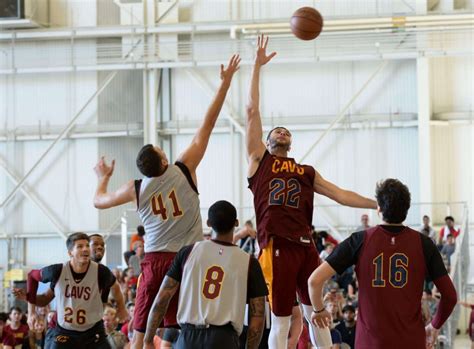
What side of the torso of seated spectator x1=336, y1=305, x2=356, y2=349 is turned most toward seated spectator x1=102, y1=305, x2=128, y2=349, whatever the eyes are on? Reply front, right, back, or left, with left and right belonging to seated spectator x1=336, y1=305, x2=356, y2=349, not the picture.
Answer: right

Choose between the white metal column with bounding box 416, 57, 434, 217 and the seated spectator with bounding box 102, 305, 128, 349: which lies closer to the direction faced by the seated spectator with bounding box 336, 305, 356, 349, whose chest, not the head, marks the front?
the seated spectator

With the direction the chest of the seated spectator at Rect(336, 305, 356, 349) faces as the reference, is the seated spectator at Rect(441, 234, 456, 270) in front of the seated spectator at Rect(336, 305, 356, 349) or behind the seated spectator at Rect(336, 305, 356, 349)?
behind

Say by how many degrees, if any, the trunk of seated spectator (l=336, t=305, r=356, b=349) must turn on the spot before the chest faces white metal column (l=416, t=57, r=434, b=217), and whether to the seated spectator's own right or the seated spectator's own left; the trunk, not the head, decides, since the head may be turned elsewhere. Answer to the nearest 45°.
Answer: approximately 180°

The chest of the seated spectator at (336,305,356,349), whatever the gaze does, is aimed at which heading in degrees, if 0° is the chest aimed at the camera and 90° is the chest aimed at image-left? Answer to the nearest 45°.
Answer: approximately 0°

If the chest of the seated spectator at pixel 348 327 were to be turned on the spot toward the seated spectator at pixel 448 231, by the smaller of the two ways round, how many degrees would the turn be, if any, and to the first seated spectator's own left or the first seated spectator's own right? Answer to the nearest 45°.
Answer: approximately 180°
